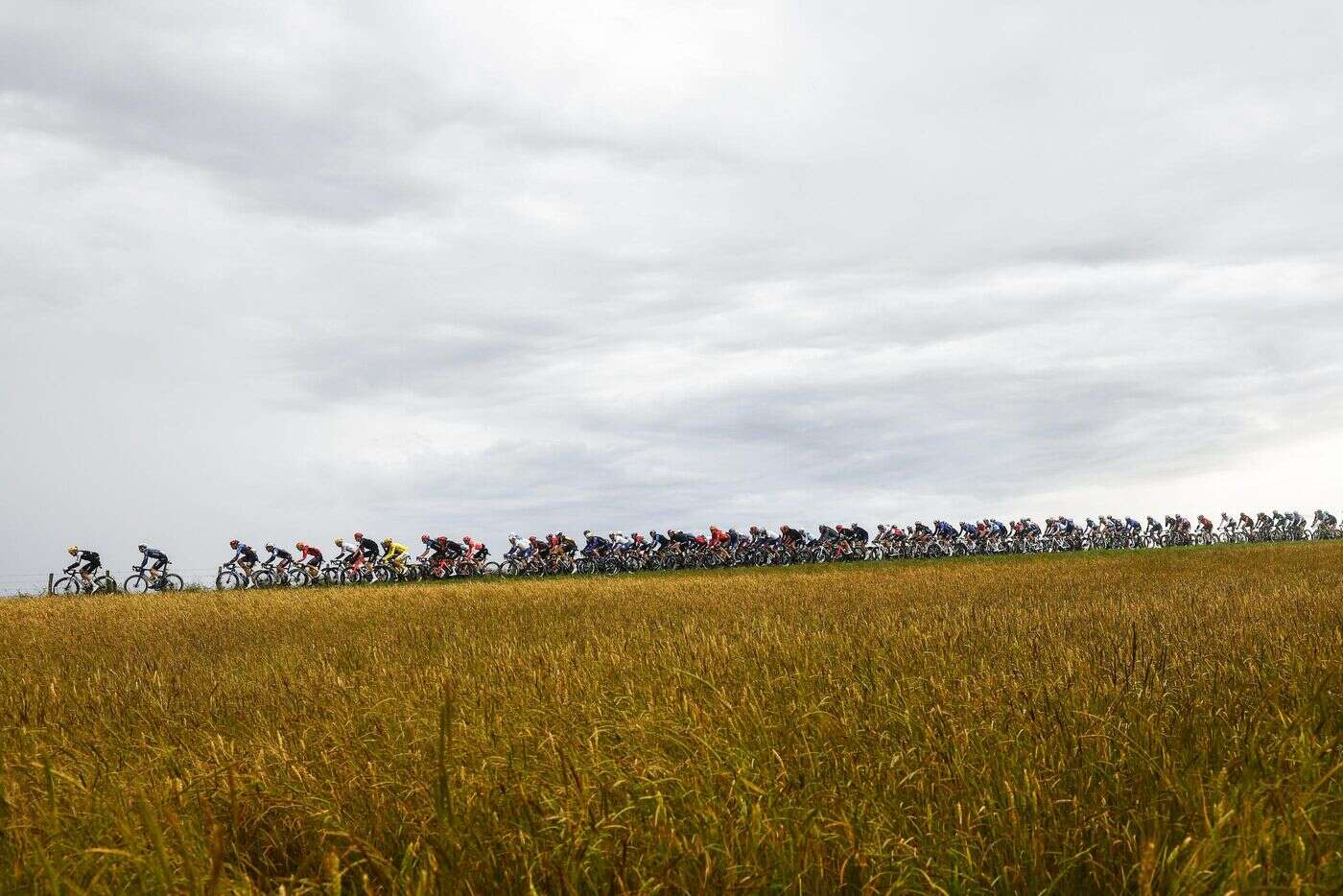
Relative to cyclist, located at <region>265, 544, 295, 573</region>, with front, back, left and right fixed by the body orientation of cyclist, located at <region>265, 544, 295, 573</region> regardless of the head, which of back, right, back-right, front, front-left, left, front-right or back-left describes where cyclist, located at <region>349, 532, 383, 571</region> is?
back-right

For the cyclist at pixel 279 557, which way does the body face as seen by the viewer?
to the viewer's left

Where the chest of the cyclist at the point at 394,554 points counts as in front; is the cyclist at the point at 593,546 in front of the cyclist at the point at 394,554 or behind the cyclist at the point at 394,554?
behind

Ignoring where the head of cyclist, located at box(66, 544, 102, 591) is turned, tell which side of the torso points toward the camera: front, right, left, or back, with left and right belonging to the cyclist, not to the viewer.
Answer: left

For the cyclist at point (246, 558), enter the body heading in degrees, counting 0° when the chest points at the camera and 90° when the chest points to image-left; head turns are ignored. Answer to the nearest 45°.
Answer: approximately 90°

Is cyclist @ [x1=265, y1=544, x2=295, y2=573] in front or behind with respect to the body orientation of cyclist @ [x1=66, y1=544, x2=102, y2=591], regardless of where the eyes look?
behind

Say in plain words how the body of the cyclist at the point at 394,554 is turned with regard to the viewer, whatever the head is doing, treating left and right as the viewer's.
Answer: facing to the left of the viewer

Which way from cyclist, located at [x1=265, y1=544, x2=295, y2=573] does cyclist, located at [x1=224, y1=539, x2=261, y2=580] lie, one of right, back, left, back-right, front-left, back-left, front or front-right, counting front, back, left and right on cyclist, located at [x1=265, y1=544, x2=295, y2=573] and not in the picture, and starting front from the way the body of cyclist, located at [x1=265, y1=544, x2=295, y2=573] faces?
front-left
